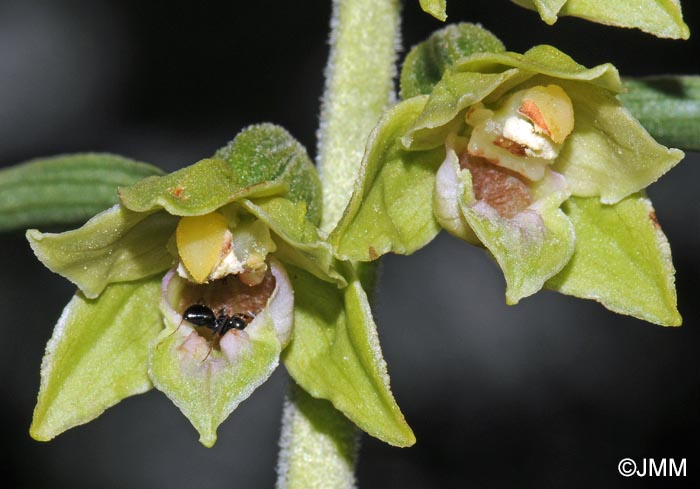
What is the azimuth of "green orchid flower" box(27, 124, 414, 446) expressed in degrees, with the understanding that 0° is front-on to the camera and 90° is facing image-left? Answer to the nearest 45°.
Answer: approximately 0°

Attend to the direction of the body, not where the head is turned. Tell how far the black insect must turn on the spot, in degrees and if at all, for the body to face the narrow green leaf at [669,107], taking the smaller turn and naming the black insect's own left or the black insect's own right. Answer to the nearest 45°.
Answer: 0° — it already faces it

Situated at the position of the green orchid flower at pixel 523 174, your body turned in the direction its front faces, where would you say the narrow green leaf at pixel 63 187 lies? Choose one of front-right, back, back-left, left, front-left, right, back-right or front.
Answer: right

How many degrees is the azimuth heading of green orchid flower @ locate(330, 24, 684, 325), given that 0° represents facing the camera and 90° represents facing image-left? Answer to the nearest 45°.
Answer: approximately 0°

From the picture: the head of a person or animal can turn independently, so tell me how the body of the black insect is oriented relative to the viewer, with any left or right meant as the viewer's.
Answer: facing to the right of the viewer

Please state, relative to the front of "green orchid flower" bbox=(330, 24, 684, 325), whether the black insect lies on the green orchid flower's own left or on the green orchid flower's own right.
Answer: on the green orchid flower's own right

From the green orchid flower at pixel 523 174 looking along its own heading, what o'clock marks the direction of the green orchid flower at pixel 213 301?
the green orchid flower at pixel 213 301 is roughly at 2 o'clock from the green orchid flower at pixel 523 174.

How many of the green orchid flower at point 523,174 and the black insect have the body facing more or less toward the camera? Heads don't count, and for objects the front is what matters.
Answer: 1
